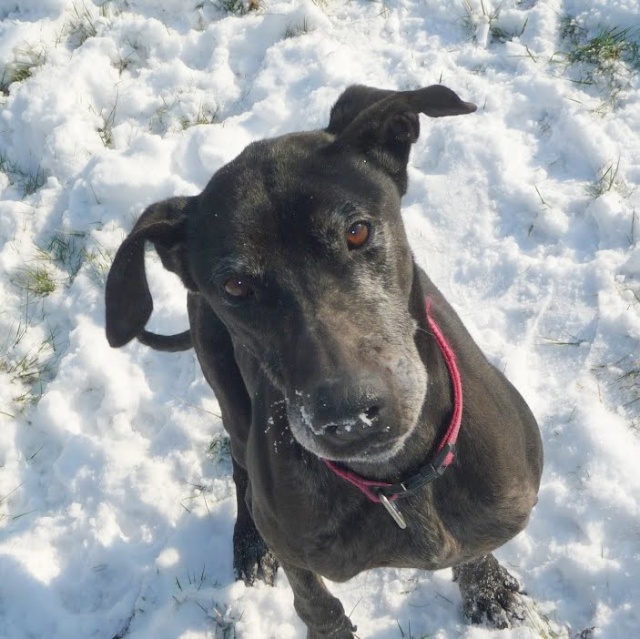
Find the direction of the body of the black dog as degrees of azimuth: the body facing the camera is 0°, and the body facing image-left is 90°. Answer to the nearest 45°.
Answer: approximately 0°
